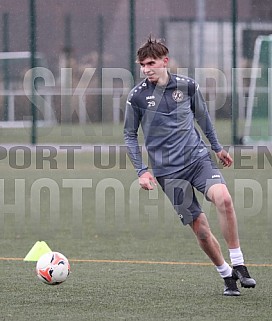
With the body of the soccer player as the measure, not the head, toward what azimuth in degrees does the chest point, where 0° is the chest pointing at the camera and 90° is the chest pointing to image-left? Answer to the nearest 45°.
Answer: approximately 0°

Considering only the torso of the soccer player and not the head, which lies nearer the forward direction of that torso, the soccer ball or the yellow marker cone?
the soccer ball

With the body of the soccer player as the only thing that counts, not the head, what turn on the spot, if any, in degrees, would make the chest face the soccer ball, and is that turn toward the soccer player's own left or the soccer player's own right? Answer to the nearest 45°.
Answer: approximately 45° to the soccer player's own right
